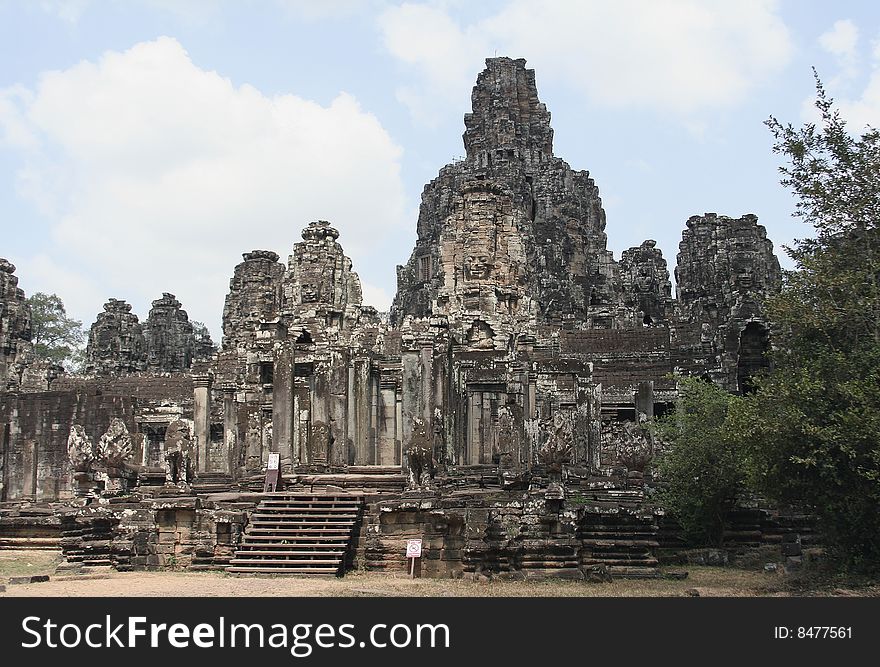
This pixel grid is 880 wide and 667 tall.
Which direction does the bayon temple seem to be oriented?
toward the camera

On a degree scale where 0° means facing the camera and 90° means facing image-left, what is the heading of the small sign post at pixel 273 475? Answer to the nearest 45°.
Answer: approximately 0°

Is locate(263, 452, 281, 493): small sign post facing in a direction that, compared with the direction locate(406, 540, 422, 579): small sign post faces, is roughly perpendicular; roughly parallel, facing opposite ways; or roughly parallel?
roughly parallel

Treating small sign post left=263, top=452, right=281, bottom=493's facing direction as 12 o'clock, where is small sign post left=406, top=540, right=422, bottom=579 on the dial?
small sign post left=406, top=540, right=422, bottom=579 is roughly at 11 o'clock from small sign post left=263, top=452, right=281, bottom=493.

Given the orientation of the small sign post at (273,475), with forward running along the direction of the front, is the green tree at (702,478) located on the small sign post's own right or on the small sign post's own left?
on the small sign post's own left

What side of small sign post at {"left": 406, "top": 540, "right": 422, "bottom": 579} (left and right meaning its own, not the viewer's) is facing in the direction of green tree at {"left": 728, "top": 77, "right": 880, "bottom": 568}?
left

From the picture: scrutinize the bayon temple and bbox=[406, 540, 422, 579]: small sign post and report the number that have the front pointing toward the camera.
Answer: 2

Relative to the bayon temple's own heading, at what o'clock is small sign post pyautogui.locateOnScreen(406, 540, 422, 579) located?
The small sign post is roughly at 12 o'clock from the bayon temple.

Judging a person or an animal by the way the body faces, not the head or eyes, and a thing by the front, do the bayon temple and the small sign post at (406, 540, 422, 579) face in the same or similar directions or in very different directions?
same or similar directions

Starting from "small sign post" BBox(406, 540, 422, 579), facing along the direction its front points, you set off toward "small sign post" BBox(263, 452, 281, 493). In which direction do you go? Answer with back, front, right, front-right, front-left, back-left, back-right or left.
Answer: back-right

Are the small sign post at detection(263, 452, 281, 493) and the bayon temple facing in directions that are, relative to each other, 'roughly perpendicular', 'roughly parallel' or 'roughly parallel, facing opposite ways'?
roughly parallel

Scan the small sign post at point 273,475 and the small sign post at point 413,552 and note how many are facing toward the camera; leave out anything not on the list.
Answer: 2

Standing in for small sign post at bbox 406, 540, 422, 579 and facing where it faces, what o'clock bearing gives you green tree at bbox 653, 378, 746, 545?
The green tree is roughly at 8 o'clock from the small sign post.

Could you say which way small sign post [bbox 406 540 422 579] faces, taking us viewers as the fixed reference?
facing the viewer
